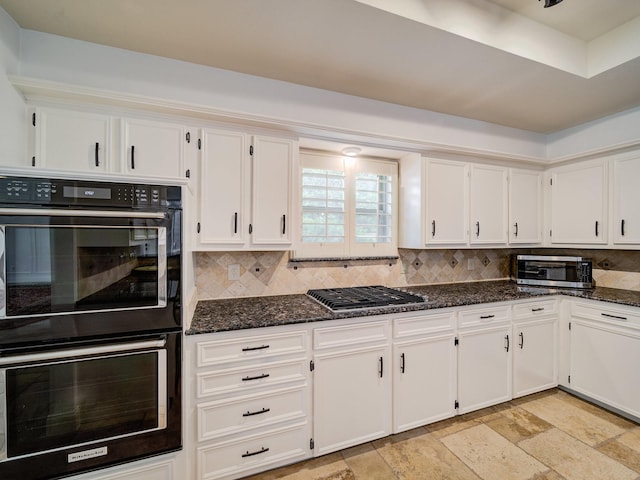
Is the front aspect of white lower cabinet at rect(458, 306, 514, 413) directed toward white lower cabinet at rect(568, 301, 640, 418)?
no

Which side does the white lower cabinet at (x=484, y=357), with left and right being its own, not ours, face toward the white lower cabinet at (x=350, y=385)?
right

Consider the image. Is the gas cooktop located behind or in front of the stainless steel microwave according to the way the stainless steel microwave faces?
in front

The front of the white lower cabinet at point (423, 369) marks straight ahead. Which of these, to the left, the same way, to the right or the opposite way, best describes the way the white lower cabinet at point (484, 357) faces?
the same way

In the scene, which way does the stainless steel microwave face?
toward the camera

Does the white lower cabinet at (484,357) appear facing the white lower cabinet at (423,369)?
no

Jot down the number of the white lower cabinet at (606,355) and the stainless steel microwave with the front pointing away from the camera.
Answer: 0

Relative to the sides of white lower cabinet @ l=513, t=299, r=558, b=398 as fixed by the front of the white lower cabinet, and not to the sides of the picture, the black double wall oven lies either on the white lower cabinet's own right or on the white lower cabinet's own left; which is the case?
on the white lower cabinet's own right

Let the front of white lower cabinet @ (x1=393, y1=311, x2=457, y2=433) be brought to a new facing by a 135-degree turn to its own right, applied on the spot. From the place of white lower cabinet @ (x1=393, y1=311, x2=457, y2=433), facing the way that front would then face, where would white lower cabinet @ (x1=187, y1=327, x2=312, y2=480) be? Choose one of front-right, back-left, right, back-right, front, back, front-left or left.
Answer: front-left

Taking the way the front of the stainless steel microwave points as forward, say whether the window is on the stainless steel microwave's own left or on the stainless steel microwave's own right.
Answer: on the stainless steel microwave's own right

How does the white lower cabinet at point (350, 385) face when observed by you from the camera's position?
facing the viewer and to the right of the viewer

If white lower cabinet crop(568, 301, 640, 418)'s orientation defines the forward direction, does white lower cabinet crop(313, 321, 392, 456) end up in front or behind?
in front

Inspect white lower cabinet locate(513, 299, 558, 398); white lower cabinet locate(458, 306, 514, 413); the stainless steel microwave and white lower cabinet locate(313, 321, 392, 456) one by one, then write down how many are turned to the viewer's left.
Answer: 0

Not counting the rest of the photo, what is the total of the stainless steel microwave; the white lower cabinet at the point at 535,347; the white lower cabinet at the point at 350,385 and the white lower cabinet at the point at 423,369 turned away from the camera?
0

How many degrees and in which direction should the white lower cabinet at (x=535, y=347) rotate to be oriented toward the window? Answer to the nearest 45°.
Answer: approximately 90° to its right

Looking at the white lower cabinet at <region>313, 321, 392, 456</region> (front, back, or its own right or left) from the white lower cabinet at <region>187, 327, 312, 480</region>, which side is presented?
right
